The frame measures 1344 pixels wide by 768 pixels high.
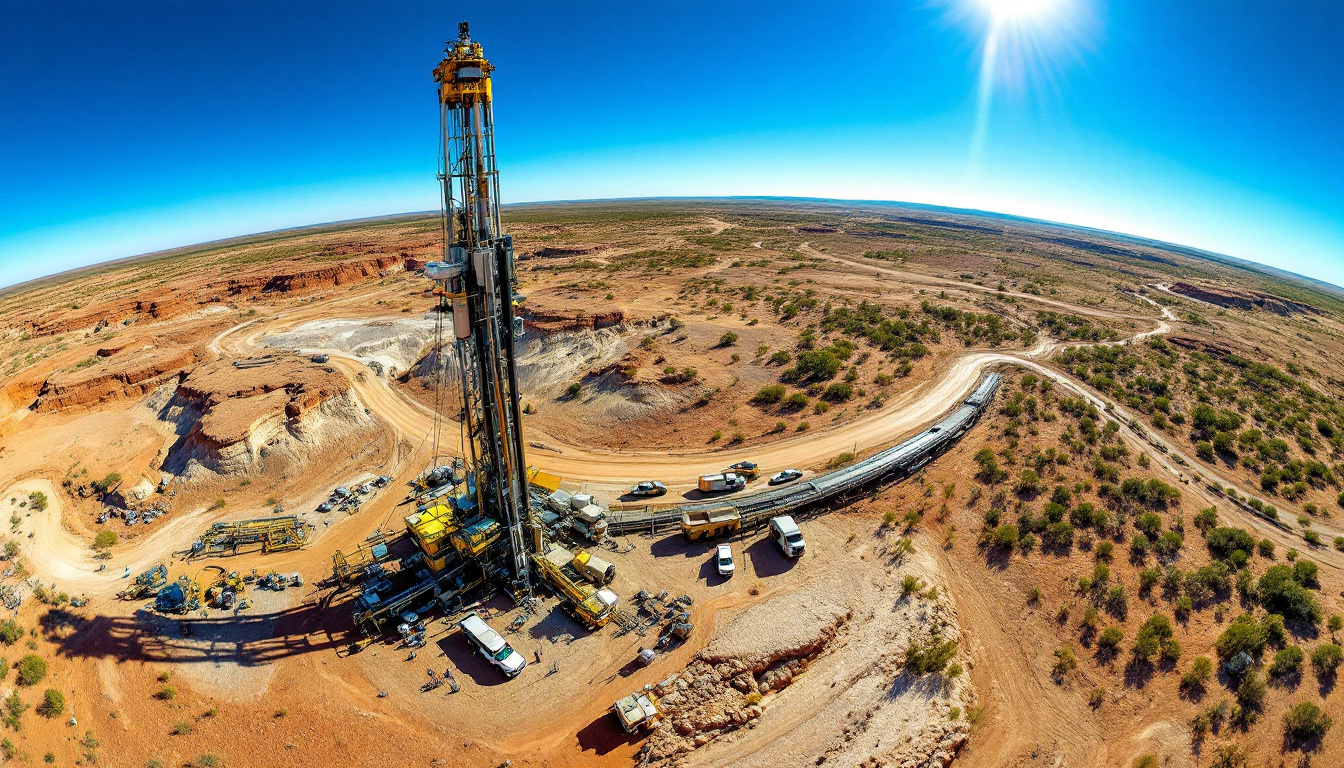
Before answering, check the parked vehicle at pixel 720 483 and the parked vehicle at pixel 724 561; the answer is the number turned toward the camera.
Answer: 1

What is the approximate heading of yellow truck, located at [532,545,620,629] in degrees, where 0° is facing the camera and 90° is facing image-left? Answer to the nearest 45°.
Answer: approximately 315°

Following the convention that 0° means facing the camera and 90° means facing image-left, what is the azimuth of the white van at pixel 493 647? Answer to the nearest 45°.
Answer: approximately 315°

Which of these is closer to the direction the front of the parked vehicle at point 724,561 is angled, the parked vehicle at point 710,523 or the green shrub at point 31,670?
the green shrub

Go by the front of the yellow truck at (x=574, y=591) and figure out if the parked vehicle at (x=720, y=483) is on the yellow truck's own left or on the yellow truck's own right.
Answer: on the yellow truck's own left
